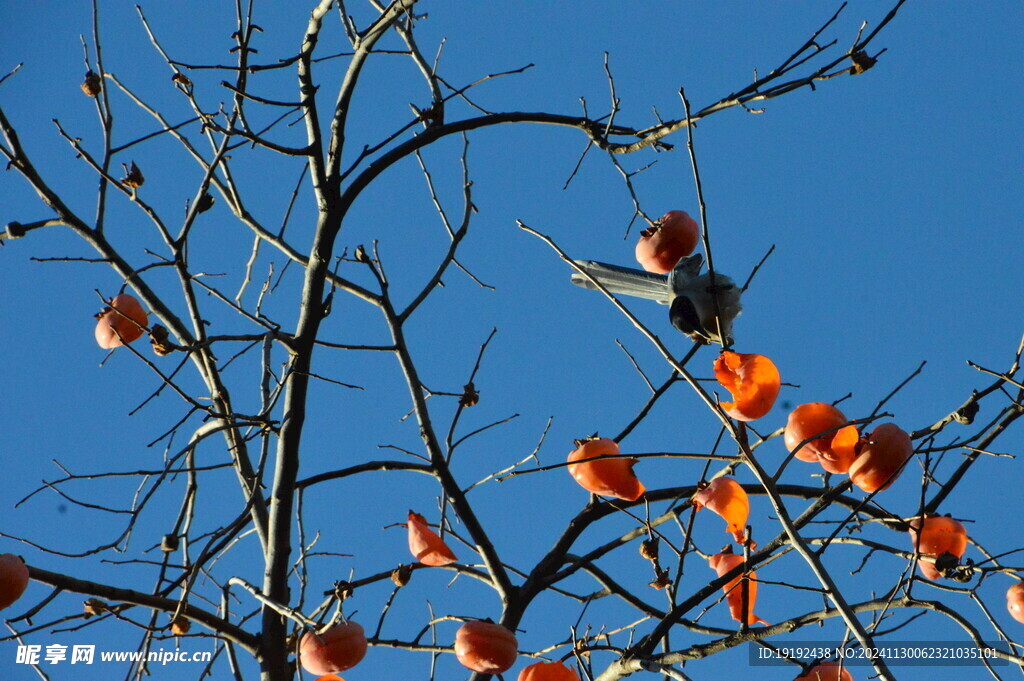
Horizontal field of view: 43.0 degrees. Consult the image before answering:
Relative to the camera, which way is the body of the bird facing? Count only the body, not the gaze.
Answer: to the viewer's right
